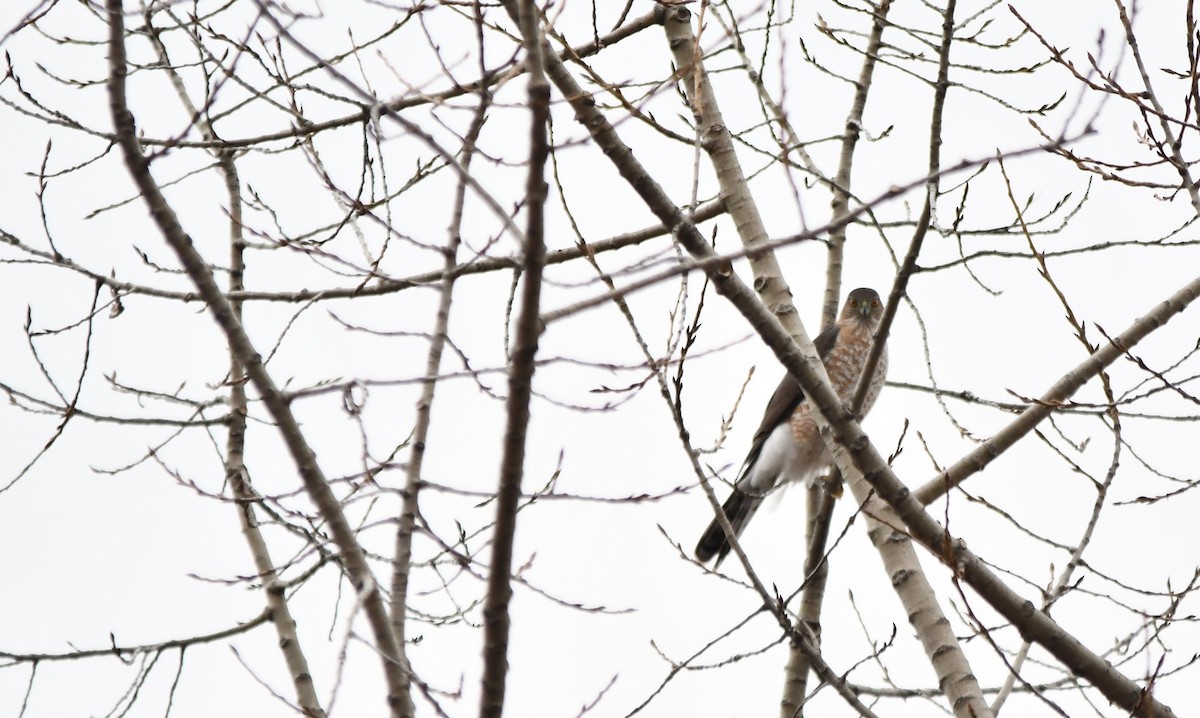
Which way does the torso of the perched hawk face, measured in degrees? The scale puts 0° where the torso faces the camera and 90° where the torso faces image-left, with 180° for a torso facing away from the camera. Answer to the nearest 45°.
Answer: approximately 315°
